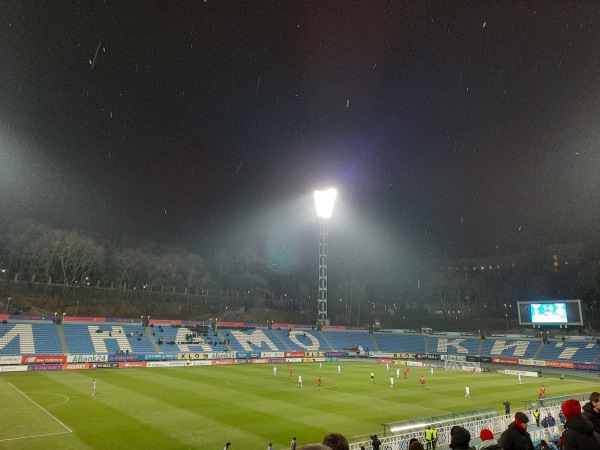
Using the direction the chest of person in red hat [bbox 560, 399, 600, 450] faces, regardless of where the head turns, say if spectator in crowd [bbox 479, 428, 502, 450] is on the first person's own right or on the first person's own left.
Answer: on the first person's own left

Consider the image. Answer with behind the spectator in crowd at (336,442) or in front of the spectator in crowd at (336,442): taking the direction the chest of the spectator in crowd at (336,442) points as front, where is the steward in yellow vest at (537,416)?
in front

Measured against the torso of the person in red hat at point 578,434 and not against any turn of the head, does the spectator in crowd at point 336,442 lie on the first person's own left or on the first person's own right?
on the first person's own left

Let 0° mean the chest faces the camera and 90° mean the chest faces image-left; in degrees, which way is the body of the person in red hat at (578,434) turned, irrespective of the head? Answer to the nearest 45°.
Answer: approximately 135°

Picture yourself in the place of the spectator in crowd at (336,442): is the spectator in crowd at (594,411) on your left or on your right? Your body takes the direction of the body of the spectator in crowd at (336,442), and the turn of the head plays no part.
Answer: on your right

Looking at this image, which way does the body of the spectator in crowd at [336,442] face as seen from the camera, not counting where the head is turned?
away from the camera

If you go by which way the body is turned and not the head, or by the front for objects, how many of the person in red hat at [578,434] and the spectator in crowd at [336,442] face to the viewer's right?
0

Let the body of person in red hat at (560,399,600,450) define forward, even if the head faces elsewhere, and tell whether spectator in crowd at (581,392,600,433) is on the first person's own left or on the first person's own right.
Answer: on the first person's own right

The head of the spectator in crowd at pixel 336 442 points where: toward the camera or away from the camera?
away from the camera

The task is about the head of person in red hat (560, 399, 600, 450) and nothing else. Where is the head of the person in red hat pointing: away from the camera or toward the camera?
away from the camera

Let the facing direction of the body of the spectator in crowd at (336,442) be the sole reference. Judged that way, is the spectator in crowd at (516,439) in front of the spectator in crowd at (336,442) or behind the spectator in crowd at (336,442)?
in front
